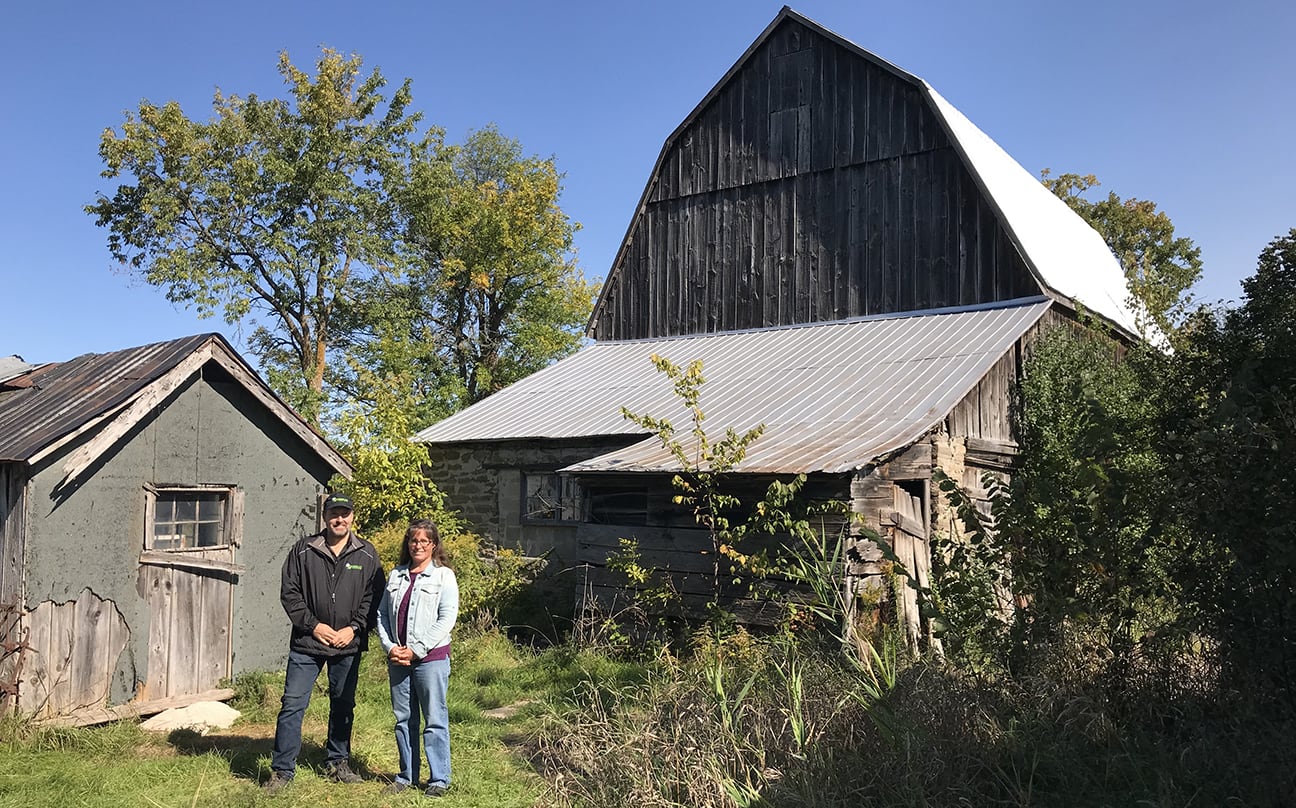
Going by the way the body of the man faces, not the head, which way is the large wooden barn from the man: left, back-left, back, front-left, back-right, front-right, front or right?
back-left

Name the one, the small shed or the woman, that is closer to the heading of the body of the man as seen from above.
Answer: the woman

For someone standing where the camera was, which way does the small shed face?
facing the viewer and to the right of the viewer

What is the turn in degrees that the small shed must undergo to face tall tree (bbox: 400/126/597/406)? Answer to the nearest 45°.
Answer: approximately 90° to its left

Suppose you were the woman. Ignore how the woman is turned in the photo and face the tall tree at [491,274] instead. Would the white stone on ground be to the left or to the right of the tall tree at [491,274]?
left

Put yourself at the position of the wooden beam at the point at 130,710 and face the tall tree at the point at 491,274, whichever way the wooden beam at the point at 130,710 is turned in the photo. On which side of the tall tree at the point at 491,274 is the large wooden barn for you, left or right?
right

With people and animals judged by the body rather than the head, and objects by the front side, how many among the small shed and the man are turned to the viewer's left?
0

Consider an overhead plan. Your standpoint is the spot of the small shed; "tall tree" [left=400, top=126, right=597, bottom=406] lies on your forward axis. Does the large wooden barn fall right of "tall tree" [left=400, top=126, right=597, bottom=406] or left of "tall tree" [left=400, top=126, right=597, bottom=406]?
right

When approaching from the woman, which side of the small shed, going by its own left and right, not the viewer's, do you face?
front

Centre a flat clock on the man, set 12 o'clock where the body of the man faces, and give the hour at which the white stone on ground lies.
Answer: The white stone on ground is roughly at 5 o'clock from the man.

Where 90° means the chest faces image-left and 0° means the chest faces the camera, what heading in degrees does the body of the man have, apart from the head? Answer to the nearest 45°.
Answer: approximately 0°

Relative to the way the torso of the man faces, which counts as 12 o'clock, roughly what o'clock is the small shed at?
The small shed is roughly at 5 o'clock from the man.
